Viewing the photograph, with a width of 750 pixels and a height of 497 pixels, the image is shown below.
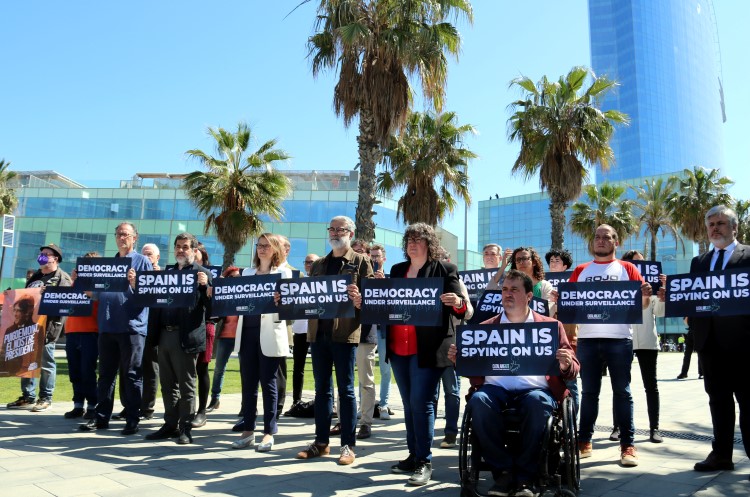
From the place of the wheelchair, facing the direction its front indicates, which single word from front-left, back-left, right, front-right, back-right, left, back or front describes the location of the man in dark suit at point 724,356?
back-left

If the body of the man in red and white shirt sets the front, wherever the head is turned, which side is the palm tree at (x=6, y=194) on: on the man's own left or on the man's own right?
on the man's own right

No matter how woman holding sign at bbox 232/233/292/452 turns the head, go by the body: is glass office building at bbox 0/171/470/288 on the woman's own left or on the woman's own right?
on the woman's own right

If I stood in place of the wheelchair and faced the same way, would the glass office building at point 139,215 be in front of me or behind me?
behind

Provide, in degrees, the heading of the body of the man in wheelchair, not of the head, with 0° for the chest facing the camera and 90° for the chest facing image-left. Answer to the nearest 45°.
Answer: approximately 0°

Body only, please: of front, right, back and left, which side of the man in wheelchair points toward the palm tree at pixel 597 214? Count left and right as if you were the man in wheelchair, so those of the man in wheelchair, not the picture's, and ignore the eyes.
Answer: back

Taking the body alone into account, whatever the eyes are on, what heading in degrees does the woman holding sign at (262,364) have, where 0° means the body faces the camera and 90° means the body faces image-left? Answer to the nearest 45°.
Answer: approximately 45°

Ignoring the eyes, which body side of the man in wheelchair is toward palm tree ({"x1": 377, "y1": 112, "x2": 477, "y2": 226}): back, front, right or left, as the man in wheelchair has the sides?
back

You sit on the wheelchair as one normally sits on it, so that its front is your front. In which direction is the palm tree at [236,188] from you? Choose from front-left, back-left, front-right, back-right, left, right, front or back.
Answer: back-right

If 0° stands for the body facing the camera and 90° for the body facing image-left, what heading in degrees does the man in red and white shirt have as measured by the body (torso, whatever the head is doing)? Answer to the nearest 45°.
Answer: approximately 0°

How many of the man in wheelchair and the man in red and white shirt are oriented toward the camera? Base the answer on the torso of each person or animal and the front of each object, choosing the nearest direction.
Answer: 2

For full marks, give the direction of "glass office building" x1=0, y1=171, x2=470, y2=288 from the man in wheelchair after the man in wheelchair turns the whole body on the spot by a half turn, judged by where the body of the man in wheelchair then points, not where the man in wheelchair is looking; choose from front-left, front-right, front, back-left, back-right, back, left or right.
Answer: front-left
